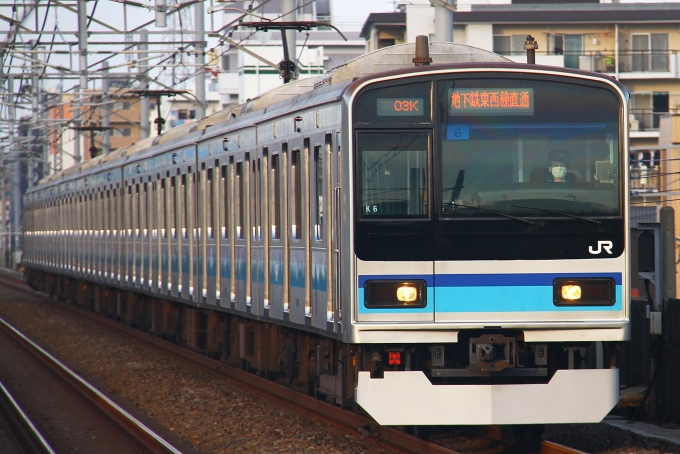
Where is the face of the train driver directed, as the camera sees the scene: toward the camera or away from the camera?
toward the camera

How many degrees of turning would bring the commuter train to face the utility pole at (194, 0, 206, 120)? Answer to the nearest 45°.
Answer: approximately 180°

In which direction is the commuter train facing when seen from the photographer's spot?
facing the viewer

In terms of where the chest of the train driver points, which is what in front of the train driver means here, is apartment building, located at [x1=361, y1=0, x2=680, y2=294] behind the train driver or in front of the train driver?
behind

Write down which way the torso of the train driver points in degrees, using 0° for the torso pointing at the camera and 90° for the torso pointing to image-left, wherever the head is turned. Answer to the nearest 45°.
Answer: approximately 0°

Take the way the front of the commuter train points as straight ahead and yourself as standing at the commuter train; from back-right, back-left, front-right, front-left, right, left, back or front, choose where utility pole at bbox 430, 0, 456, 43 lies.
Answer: back
